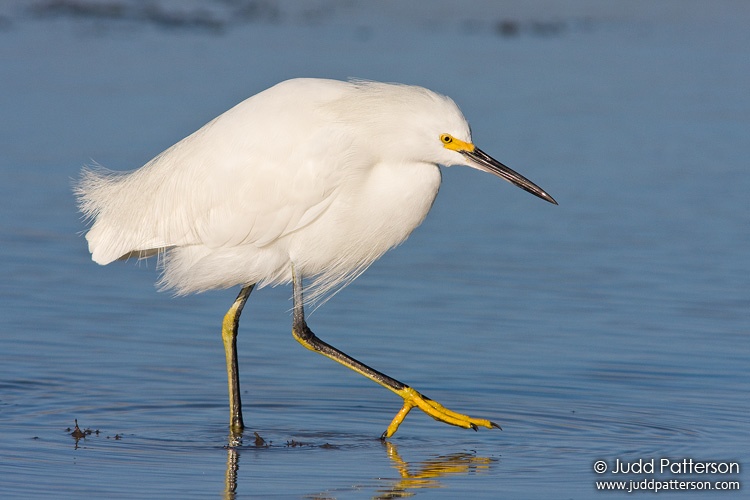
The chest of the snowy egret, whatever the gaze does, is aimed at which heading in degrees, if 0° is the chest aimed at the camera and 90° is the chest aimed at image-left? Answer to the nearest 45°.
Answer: approximately 270°
